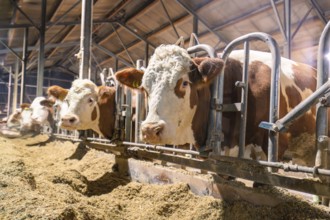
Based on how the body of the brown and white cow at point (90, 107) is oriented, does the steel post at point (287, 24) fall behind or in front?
behind

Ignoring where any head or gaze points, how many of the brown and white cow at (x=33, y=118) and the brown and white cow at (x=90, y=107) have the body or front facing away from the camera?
0

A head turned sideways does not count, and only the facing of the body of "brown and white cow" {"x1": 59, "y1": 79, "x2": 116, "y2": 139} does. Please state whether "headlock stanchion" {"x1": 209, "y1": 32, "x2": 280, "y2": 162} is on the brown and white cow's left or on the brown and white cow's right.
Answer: on the brown and white cow's left

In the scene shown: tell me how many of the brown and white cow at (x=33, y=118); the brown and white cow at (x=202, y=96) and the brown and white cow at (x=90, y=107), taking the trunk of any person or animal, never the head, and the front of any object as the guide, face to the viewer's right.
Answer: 0

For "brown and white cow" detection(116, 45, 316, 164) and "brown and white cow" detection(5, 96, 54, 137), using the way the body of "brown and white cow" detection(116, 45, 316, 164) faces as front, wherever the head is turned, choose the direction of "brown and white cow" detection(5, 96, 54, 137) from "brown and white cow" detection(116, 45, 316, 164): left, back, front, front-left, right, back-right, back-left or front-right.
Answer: right

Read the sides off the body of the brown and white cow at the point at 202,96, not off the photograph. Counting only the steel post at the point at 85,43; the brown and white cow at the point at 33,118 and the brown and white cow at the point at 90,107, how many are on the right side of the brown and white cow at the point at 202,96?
3

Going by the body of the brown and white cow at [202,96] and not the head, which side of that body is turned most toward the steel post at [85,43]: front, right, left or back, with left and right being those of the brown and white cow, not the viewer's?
right

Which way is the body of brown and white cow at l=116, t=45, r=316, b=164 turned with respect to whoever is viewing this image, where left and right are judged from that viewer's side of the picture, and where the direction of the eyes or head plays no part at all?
facing the viewer and to the left of the viewer

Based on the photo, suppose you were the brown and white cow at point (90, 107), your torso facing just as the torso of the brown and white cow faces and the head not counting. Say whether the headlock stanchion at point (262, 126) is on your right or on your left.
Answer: on your left

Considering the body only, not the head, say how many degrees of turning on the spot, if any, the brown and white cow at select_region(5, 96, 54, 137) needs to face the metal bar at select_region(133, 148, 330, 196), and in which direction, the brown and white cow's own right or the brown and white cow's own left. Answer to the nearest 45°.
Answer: approximately 45° to the brown and white cow's own left

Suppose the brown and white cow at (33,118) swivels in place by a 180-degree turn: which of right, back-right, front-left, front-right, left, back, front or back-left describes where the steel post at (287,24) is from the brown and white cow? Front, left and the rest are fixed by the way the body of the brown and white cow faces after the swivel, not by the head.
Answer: right

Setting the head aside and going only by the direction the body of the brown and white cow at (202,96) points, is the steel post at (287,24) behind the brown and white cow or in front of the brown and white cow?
behind
